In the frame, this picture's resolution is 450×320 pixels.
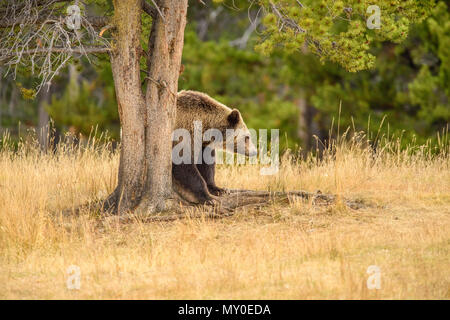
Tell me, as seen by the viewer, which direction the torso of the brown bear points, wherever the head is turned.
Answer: to the viewer's right

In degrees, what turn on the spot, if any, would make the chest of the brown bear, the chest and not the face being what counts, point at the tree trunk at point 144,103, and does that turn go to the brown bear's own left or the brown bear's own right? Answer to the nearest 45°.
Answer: approximately 135° to the brown bear's own right
